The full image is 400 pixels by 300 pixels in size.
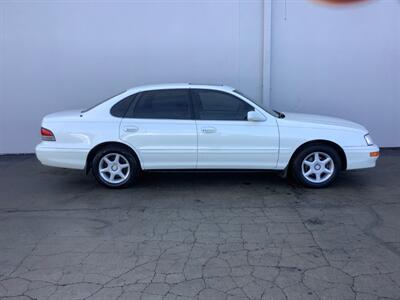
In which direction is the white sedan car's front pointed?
to the viewer's right
